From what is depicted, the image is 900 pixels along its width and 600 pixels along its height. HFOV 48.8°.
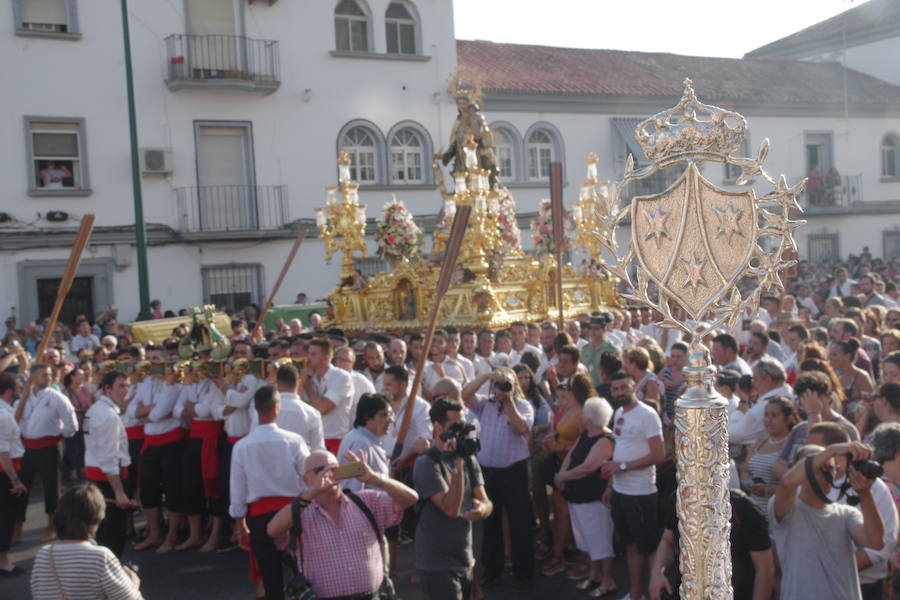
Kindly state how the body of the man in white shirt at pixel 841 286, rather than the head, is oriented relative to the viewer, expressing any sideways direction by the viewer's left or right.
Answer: facing the viewer and to the left of the viewer

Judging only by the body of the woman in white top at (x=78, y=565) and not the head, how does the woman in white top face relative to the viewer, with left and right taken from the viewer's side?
facing away from the viewer

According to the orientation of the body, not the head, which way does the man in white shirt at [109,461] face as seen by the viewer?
to the viewer's right

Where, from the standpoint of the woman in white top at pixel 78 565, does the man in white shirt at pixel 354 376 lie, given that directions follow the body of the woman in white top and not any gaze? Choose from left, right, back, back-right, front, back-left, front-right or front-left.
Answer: front-right

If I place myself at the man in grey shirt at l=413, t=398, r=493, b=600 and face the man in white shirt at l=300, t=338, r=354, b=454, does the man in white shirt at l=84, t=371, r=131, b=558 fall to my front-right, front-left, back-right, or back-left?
front-left

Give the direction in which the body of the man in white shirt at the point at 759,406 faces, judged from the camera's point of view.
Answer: to the viewer's left

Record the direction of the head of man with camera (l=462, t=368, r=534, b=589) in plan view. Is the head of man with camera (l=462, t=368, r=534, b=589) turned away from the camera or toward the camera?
toward the camera

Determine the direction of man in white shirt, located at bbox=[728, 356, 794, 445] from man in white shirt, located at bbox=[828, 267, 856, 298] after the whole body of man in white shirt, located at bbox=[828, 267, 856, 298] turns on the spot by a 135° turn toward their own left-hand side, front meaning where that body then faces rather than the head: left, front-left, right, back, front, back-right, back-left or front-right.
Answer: right

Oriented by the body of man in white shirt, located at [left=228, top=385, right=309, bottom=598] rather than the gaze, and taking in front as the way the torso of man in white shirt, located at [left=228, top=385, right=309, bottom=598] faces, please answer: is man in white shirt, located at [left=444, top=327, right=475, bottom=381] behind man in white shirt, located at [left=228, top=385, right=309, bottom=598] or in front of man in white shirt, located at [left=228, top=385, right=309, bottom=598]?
in front

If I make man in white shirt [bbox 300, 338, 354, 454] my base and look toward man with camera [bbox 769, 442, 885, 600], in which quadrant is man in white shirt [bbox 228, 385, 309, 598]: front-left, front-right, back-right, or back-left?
front-right

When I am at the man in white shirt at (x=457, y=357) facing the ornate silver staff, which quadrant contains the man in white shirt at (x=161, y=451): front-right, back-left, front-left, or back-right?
front-right

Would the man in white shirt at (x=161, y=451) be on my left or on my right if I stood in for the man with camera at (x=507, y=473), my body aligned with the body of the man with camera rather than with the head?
on my right

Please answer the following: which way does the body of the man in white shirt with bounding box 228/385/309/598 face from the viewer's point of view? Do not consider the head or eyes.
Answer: away from the camera

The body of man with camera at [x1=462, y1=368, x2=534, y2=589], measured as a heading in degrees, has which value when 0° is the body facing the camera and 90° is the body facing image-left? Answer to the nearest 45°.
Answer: approximately 0°

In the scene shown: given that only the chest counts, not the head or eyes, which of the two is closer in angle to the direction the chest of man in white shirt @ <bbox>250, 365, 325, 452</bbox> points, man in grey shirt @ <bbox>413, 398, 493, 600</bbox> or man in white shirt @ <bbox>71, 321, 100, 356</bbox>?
the man in white shirt
